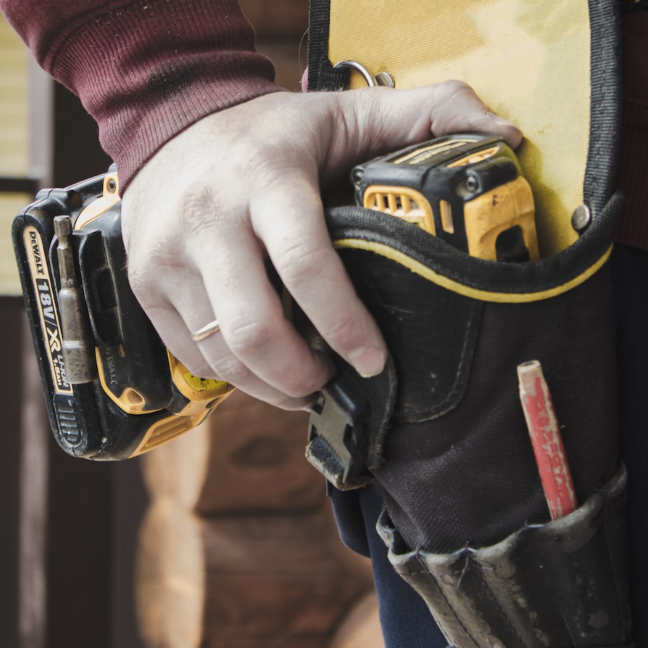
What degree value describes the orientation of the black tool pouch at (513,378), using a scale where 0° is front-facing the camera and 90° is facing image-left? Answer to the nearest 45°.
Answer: approximately 0°
